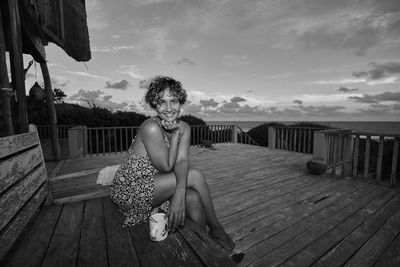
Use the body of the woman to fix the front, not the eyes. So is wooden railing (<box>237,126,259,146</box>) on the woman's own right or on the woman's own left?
on the woman's own left

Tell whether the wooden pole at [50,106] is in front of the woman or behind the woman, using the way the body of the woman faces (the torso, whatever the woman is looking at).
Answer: behind

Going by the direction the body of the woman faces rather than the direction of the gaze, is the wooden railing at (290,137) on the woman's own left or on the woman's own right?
on the woman's own left

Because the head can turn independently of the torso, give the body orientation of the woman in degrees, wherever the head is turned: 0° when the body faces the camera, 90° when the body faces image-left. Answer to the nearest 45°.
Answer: approximately 315°

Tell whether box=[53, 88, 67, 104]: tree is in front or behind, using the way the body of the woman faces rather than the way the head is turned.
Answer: behind

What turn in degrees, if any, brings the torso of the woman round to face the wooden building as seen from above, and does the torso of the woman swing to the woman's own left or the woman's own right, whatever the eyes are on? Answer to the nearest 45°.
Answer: approximately 180°
